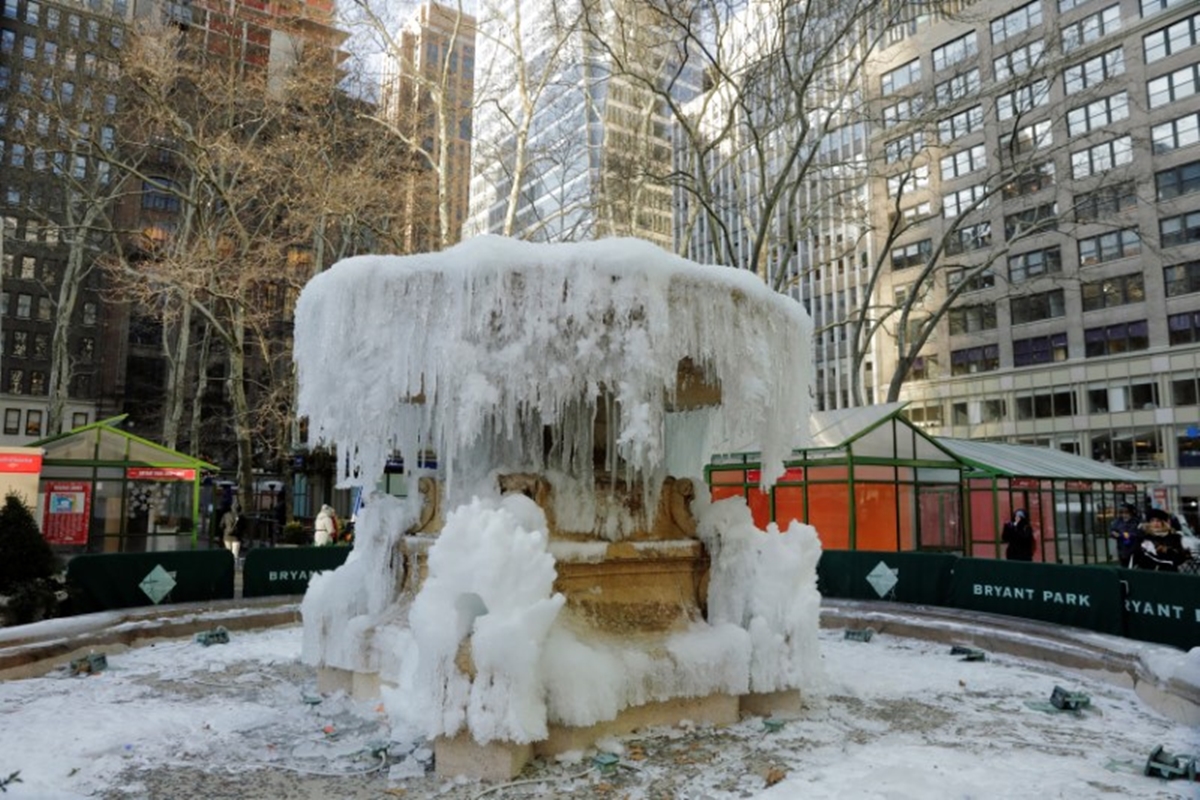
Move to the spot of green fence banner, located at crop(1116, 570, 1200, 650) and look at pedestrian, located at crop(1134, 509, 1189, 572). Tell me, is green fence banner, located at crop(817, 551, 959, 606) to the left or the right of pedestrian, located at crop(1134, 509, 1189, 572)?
left

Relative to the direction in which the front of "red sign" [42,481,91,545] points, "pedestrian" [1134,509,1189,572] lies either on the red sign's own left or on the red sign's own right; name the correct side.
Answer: on the red sign's own left

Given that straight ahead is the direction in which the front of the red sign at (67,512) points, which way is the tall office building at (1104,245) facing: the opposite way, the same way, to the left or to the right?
to the right

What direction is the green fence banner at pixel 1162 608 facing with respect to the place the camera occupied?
facing the viewer and to the left of the viewer

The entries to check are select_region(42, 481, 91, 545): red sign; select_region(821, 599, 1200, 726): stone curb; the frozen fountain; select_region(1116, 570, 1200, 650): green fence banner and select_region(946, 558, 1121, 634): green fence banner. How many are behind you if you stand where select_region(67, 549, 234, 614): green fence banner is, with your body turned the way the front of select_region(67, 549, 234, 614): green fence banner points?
1

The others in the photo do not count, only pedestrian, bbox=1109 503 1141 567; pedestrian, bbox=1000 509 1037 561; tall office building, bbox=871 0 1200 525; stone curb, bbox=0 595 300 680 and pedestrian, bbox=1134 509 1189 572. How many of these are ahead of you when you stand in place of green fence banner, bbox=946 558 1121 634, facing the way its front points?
1

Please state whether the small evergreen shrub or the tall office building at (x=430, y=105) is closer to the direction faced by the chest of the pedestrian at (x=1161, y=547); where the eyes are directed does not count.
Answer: the small evergreen shrub

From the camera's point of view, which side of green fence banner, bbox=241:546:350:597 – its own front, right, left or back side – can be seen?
front

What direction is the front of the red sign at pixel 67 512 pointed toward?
toward the camera

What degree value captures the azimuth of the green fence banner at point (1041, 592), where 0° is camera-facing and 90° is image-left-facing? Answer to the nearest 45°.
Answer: approximately 45°

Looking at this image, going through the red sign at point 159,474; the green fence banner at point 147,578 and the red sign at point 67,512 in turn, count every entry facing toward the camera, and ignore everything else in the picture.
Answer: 3

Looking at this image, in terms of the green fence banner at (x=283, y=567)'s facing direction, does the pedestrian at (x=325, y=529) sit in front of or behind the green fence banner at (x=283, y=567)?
behind

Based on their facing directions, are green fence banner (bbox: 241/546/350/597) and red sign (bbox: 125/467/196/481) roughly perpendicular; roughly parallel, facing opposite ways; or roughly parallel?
roughly parallel

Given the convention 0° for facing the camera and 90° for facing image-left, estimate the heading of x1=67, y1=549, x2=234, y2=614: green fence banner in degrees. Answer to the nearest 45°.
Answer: approximately 0°

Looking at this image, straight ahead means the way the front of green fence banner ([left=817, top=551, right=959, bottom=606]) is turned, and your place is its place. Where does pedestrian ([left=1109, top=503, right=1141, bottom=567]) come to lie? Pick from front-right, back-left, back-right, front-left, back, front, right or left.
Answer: back-left

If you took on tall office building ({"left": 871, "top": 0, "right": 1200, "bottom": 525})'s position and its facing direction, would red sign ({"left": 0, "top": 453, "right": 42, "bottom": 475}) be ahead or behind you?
ahead

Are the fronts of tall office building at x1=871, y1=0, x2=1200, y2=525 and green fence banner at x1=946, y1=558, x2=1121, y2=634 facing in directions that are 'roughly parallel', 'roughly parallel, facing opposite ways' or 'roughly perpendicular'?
roughly parallel
